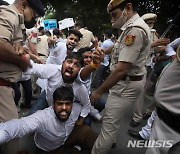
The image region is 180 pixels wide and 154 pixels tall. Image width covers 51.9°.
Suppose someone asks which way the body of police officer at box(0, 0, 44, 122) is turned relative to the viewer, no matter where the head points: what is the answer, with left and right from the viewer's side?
facing to the right of the viewer

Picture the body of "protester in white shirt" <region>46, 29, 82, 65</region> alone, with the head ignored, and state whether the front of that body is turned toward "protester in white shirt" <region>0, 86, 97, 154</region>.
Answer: yes

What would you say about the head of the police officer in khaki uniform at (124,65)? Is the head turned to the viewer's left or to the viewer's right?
to the viewer's left

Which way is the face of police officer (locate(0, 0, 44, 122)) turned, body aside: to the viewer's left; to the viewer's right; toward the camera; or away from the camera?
to the viewer's right
